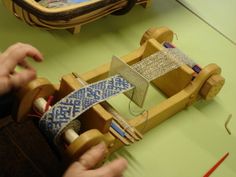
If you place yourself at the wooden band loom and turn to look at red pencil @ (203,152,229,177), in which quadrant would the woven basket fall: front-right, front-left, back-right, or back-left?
back-left

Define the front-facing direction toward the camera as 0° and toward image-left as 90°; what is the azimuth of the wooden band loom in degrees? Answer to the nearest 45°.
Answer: approximately 45°
